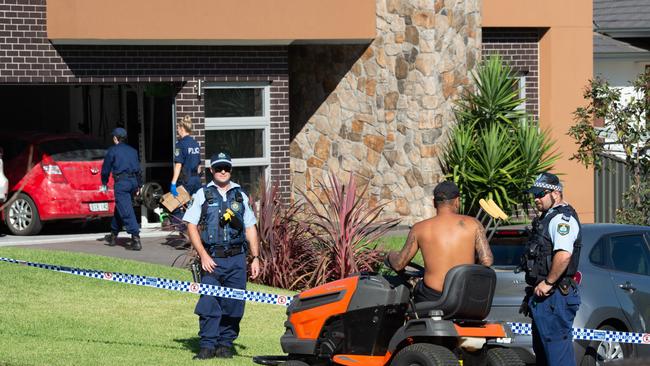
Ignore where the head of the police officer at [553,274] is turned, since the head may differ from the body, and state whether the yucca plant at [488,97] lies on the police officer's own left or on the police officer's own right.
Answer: on the police officer's own right

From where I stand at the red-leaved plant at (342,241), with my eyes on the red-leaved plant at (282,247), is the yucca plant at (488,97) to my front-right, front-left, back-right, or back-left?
back-right

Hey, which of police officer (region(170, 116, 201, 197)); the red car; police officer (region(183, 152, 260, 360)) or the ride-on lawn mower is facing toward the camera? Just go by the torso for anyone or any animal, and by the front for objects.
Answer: police officer (region(183, 152, 260, 360))

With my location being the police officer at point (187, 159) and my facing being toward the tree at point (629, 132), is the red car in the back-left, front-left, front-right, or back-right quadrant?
back-left

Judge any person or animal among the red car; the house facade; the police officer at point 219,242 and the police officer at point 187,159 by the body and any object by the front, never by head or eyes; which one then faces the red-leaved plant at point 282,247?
the house facade

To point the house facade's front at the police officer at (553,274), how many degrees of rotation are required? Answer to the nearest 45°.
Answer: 0° — it already faces them

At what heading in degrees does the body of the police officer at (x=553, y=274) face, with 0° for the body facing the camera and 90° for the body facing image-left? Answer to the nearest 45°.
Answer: approximately 45°

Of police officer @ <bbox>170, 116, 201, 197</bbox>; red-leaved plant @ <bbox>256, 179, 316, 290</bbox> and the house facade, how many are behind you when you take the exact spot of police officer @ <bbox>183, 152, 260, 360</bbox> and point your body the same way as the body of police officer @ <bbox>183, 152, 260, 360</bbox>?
3
